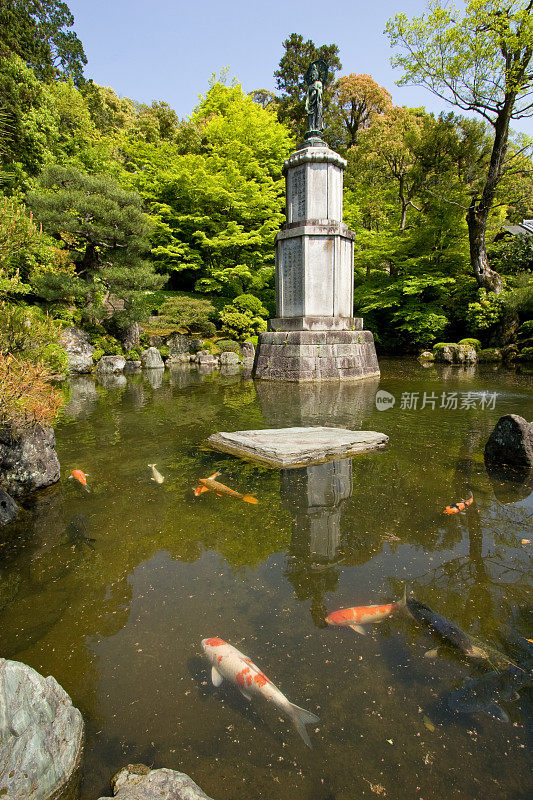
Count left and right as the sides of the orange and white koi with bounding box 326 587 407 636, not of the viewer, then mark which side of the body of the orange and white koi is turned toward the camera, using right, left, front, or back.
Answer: left

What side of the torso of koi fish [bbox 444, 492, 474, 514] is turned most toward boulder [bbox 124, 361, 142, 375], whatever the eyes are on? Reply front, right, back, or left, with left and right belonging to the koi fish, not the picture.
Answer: right

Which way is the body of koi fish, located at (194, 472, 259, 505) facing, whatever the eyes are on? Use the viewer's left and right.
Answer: facing away from the viewer and to the left of the viewer

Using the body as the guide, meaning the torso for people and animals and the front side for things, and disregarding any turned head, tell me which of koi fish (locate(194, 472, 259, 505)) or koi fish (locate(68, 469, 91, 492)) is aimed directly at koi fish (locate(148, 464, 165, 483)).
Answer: koi fish (locate(194, 472, 259, 505))

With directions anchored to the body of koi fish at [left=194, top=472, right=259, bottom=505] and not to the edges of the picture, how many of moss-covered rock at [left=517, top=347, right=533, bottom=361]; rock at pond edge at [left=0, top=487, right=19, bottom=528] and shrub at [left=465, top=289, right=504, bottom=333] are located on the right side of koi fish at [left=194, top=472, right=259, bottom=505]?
2

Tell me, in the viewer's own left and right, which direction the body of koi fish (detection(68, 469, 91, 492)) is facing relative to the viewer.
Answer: facing away from the viewer and to the left of the viewer

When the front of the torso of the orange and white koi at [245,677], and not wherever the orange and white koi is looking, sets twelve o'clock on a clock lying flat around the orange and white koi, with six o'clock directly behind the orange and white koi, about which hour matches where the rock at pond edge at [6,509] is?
The rock at pond edge is roughly at 12 o'clock from the orange and white koi.

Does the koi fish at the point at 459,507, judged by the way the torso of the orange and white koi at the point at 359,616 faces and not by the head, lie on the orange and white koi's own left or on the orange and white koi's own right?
on the orange and white koi's own right

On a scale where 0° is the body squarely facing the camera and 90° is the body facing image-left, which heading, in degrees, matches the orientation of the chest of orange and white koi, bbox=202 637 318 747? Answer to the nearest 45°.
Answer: approximately 135°

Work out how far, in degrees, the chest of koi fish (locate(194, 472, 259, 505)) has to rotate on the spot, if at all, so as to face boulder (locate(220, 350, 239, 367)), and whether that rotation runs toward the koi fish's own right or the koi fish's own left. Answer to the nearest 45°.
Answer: approximately 45° to the koi fish's own right

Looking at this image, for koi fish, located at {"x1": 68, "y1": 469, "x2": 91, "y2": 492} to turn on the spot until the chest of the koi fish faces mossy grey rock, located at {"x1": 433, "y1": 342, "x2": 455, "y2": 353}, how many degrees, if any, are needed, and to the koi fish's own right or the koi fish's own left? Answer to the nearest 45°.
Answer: approximately 90° to the koi fish's own right

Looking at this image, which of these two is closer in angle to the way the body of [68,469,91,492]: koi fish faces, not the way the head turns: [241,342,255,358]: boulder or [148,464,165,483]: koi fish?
the boulder

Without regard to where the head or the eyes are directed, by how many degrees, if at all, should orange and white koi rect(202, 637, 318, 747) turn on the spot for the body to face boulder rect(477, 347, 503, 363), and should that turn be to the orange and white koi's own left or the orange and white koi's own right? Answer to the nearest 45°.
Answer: approximately 90° to the orange and white koi's own right
